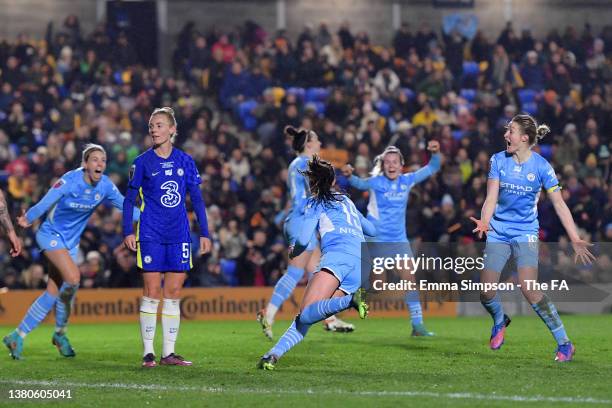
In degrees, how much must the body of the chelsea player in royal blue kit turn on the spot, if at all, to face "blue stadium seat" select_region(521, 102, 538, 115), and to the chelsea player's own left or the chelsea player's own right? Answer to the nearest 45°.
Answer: approximately 135° to the chelsea player's own left

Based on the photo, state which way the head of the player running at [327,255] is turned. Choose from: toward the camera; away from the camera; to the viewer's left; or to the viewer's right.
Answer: away from the camera

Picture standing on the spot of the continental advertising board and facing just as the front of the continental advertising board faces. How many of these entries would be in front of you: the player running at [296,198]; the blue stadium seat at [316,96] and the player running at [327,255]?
2

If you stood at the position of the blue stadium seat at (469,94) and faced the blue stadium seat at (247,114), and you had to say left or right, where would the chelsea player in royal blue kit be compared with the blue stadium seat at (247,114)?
left

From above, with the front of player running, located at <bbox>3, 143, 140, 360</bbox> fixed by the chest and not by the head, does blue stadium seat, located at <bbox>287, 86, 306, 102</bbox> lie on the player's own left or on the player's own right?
on the player's own left

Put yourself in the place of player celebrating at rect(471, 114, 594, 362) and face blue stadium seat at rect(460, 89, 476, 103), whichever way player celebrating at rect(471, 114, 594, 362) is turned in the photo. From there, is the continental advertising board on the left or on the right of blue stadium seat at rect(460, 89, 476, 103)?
left

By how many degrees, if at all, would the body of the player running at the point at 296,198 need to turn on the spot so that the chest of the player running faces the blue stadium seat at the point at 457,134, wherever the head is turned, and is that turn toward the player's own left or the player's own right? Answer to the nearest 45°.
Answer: approximately 90° to the player's own left

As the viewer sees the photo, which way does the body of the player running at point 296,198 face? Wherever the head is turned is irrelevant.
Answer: to the viewer's right

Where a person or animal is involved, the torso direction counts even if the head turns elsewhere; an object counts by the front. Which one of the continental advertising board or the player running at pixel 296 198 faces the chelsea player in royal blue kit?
the continental advertising board
